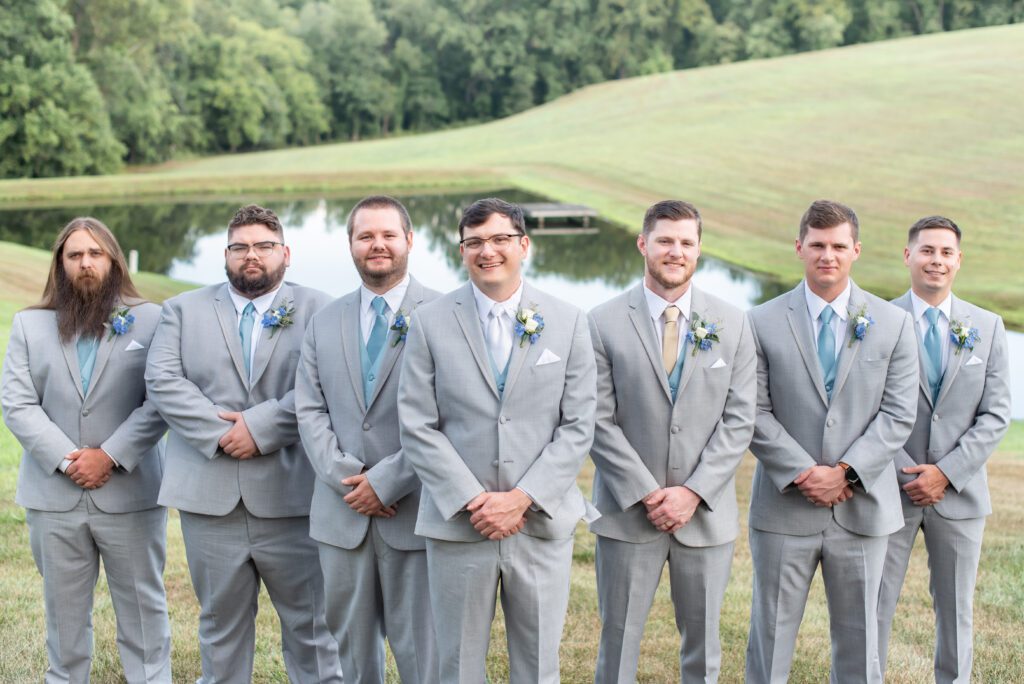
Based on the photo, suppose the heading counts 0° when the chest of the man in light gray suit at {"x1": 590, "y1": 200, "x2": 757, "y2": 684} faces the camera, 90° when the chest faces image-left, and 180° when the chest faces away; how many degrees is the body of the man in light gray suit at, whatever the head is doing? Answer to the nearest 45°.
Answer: approximately 0°

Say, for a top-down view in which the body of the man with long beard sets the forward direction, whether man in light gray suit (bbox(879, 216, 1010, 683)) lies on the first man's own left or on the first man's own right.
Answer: on the first man's own left

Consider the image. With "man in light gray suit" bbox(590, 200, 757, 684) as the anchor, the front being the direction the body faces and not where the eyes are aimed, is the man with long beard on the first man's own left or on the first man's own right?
on the first man's own right

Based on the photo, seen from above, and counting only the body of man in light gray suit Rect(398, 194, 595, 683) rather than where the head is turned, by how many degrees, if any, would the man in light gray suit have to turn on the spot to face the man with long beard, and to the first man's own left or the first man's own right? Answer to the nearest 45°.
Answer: approximately 90° to the first man's own right

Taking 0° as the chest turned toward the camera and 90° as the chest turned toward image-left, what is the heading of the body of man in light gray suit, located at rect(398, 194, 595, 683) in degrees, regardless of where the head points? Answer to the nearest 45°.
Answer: approximately 0°

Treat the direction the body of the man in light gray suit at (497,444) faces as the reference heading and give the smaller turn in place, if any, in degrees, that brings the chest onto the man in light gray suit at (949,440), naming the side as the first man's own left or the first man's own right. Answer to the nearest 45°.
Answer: approximately 90° to the first man's own left

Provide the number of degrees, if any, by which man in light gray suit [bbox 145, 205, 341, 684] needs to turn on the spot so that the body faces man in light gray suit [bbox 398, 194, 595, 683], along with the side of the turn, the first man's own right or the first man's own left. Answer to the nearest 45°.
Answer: approximately 45° to the first man's own left

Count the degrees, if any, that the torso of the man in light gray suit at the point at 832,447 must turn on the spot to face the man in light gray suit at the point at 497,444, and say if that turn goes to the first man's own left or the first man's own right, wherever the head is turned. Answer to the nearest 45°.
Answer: approximately 45° to the first man's own right
